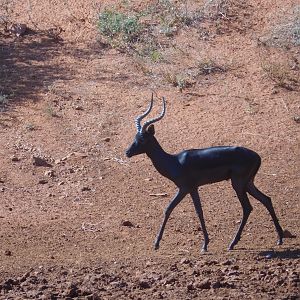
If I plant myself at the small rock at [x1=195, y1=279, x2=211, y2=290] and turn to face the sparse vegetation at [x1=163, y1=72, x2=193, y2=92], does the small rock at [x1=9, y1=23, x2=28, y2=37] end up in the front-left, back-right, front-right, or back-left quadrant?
front-left

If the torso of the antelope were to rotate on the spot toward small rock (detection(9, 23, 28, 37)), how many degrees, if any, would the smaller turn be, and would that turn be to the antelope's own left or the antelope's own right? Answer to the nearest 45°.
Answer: approximately 45° to the antelope's own right

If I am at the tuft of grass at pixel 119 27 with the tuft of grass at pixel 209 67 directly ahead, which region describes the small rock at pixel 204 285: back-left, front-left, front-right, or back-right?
front-right

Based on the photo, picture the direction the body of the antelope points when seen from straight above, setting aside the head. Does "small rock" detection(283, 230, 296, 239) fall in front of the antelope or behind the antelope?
behind

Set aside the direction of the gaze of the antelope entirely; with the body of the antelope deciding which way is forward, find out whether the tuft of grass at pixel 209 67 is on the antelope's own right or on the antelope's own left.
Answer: on the antelope's own right

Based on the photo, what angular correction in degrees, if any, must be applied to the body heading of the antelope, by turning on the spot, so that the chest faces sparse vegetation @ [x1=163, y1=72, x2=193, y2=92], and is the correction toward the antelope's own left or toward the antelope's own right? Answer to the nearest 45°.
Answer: approximately 90° to the antelope's own right

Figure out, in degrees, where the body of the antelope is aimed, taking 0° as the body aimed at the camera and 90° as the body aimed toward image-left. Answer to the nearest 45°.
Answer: approximately 90°

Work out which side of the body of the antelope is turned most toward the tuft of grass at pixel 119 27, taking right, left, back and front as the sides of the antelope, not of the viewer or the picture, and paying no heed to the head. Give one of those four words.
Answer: right
